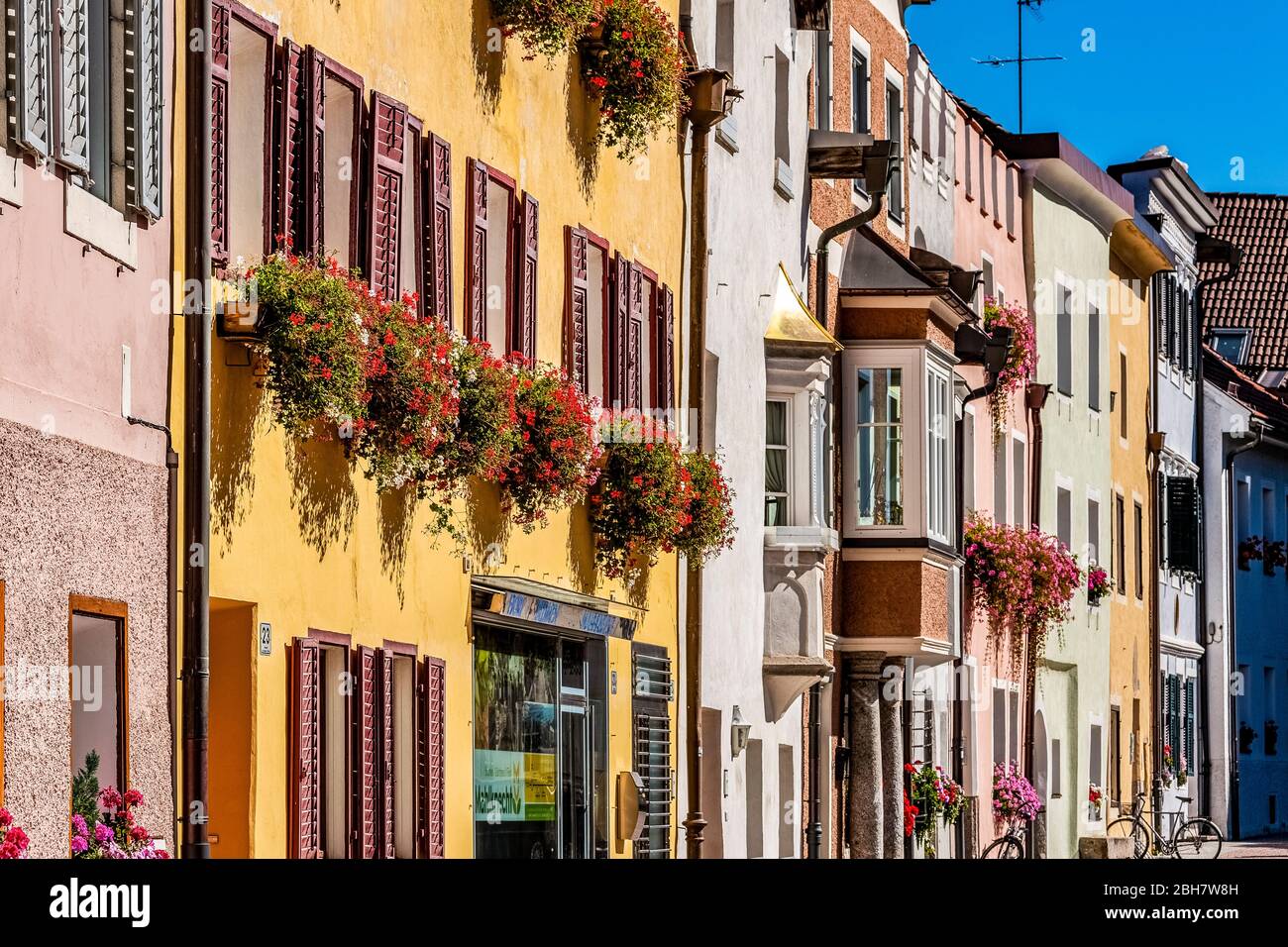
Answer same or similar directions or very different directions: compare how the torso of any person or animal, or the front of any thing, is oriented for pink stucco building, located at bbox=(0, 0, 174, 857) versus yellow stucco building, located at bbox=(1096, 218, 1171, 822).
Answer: same or similar directions

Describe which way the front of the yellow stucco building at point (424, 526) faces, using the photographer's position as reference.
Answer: facing the viewer and to the right of the viewer

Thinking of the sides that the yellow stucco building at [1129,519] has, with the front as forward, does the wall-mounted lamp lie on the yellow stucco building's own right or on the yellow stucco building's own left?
on the yellow stucco building's own right

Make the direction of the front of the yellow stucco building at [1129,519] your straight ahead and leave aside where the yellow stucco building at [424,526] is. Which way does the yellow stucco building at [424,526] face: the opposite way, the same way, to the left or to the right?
the same way

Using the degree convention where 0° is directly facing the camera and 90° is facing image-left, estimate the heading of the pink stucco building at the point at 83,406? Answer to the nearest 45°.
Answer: approximately 315°
